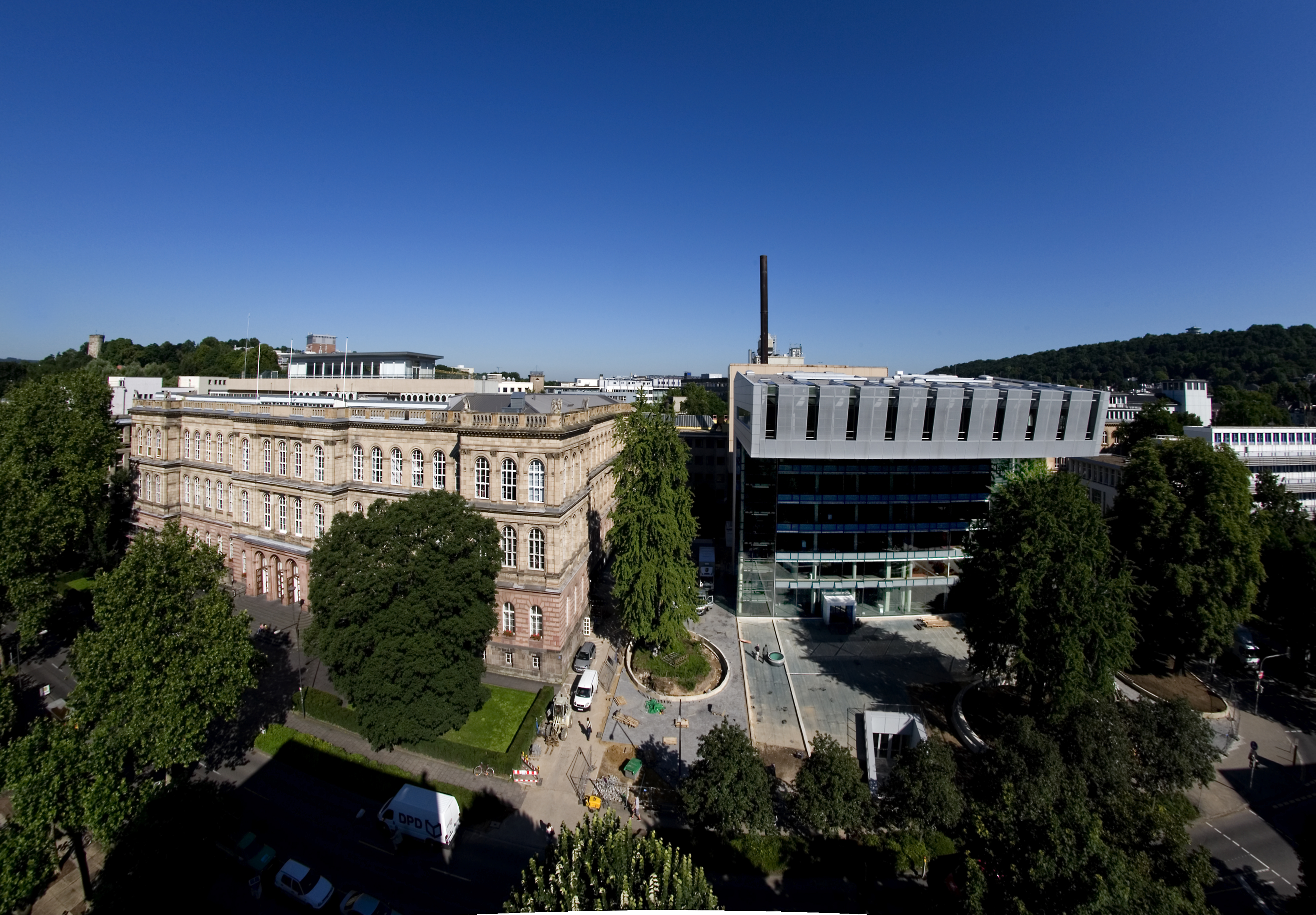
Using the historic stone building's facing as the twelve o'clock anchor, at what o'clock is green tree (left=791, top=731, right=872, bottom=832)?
The green tree is roughly at 10 o'clock from the historic stone building.

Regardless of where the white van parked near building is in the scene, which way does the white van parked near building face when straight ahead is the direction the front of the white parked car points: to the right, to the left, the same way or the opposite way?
to the right

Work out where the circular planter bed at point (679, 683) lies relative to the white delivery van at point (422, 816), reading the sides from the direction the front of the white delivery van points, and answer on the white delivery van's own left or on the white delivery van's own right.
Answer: on the white delivery van's own right

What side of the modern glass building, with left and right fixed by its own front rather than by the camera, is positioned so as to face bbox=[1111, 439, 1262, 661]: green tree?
left

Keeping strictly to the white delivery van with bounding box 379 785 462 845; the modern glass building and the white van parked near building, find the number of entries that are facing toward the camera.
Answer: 2

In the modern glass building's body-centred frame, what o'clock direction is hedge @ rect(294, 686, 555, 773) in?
The hedge is roughly at 1 o'clock from the modern glass building.

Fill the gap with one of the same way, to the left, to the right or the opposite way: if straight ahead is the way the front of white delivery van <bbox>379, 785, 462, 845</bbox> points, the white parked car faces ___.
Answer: the opposite way

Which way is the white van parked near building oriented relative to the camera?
toward the camera

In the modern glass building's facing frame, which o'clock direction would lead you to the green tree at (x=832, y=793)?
The green tree is roughly at 12 o'clock from the modern glass building.

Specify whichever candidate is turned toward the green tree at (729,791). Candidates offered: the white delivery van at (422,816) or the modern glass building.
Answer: the modern glass building

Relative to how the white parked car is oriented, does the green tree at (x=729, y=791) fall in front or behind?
in front

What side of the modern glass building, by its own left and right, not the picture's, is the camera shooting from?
front

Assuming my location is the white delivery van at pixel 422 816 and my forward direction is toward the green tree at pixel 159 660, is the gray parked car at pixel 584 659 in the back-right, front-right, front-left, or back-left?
back-right

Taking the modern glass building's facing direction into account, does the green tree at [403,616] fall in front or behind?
in front

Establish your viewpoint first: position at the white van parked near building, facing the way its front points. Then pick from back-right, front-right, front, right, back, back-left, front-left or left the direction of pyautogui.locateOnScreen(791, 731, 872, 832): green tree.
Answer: front-left

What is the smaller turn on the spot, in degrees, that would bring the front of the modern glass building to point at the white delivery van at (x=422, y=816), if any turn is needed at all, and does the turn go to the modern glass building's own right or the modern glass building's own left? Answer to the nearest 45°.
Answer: approximately 45° to the modern glass building's own right
